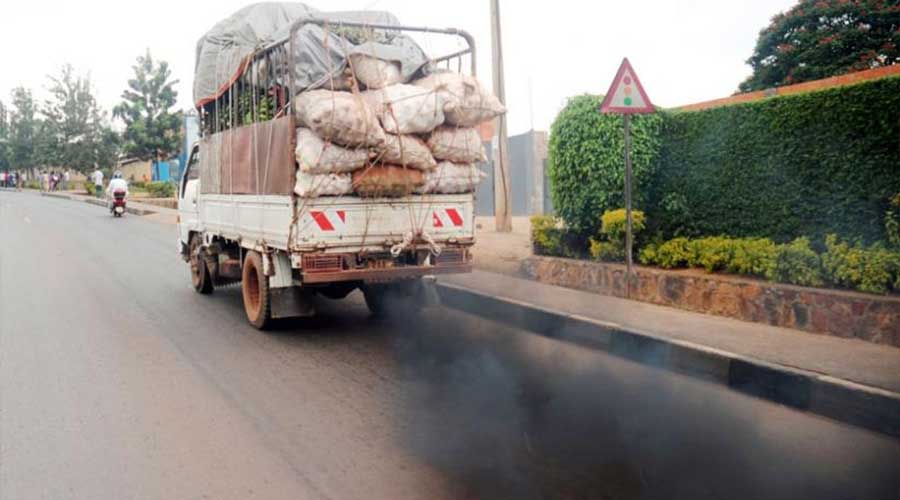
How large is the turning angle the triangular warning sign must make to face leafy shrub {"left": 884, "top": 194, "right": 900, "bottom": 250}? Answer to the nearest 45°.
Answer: approximately 45° to its left

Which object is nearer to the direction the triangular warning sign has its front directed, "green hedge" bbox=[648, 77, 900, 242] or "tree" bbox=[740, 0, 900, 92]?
the green hedge

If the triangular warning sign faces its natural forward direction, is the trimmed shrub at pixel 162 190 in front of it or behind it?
behind

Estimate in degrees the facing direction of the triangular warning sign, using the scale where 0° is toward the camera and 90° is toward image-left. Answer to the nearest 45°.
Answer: approximately 0°

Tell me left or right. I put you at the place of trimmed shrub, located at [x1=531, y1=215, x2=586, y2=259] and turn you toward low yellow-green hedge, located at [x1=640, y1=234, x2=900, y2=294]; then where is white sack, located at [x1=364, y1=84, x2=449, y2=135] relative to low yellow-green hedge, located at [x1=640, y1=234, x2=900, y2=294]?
right

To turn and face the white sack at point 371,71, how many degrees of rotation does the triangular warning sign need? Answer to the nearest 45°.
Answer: approximately 45° to its right

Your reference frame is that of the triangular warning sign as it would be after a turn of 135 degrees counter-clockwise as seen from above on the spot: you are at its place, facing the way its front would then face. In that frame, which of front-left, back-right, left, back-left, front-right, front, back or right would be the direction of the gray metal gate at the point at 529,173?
front-left

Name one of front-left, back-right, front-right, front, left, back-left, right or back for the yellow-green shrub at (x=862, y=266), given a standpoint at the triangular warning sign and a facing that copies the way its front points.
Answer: front-left

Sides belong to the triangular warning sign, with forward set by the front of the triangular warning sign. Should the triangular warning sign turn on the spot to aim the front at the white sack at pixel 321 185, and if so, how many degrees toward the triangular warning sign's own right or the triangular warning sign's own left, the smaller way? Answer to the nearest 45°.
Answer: approximately 45° to the triangular warning sign's own right

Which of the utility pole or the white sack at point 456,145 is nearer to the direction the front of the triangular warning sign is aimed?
the white sack

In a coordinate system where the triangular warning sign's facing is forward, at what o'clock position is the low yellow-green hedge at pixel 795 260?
The low yellow-green hedge is roughly at 10 o'clock from the triangular warning sign.

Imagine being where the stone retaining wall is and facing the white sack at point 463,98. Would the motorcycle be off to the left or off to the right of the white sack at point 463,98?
right

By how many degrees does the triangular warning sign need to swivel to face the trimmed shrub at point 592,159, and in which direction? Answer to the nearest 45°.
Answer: approximately 180°

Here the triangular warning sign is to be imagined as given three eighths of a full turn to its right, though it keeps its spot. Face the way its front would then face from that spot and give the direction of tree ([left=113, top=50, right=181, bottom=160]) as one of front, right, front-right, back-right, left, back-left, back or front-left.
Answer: front

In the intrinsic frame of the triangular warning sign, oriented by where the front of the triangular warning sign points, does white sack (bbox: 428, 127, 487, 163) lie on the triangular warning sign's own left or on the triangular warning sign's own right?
on the triangular warning sign's own right
